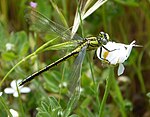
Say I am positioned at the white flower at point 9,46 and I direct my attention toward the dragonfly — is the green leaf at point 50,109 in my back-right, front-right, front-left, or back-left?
front-right

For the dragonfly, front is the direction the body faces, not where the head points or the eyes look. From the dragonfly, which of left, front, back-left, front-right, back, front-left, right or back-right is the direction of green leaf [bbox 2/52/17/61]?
back-left

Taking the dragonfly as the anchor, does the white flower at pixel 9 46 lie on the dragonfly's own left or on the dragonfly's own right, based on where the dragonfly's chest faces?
on the dragonfly's own left

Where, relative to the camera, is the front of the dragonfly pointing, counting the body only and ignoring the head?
to the viewer's right
